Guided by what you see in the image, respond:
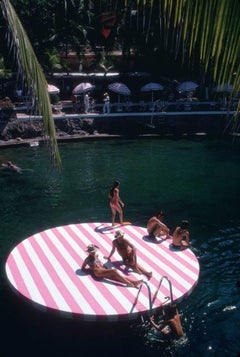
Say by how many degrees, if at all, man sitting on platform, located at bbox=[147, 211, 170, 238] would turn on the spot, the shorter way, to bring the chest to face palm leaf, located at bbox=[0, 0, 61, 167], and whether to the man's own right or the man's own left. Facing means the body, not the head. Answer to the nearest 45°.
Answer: approximately 135° to the man's own right

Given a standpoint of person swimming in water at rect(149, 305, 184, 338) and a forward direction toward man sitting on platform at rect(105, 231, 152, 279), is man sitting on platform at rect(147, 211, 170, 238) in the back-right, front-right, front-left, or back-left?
front-right

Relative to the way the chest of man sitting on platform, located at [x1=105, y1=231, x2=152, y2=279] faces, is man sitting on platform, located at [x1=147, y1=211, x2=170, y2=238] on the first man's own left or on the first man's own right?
on the first man's own left

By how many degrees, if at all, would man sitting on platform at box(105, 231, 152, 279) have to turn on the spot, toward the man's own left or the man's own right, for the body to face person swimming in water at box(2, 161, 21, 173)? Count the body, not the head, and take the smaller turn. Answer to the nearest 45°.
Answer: approximately 180°

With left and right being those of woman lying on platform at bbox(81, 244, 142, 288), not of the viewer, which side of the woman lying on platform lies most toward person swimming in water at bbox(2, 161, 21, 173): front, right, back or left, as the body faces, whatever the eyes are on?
back

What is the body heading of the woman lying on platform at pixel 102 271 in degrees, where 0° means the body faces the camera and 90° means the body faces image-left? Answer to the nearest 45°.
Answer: approximately 315°

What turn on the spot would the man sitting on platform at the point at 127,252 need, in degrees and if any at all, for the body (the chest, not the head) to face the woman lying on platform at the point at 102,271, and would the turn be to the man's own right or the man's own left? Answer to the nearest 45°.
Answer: approximately 90° to the man's own right
